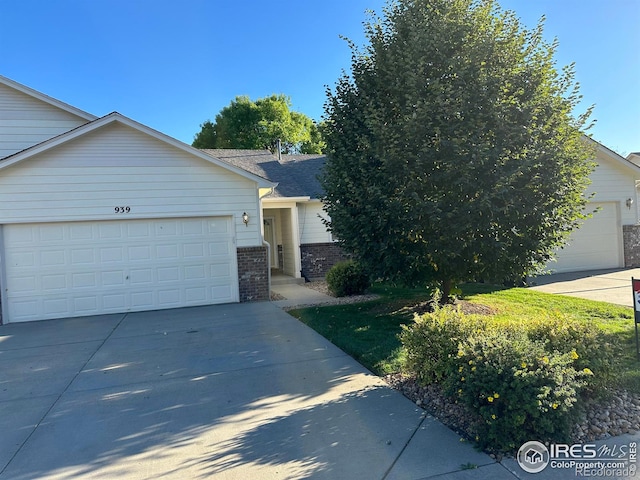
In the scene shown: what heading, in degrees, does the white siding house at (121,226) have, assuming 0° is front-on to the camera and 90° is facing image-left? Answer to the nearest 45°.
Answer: approximately 0°

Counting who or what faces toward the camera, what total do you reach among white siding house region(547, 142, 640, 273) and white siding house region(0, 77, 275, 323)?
2

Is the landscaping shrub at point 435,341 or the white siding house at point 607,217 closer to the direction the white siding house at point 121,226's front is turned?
the landscaping shrub

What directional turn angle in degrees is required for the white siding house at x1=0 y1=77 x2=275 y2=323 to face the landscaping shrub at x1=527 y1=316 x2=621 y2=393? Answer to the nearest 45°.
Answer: approximately 45° to its left

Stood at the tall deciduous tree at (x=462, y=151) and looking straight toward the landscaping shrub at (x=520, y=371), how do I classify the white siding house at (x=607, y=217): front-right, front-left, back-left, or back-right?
back-left

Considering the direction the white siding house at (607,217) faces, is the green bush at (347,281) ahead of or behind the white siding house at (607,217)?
ahead

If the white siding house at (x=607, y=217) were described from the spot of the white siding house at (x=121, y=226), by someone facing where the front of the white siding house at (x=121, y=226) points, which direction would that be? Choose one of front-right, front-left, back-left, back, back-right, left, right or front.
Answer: left

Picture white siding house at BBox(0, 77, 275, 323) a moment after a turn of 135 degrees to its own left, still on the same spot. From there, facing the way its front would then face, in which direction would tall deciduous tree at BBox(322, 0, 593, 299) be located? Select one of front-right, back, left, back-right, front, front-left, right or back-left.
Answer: right

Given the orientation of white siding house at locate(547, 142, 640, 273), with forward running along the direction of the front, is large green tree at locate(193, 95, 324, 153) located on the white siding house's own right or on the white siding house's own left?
on the white siding house's own right

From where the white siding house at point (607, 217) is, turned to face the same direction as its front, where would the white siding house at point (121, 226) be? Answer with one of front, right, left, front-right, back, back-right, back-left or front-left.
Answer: front-right
